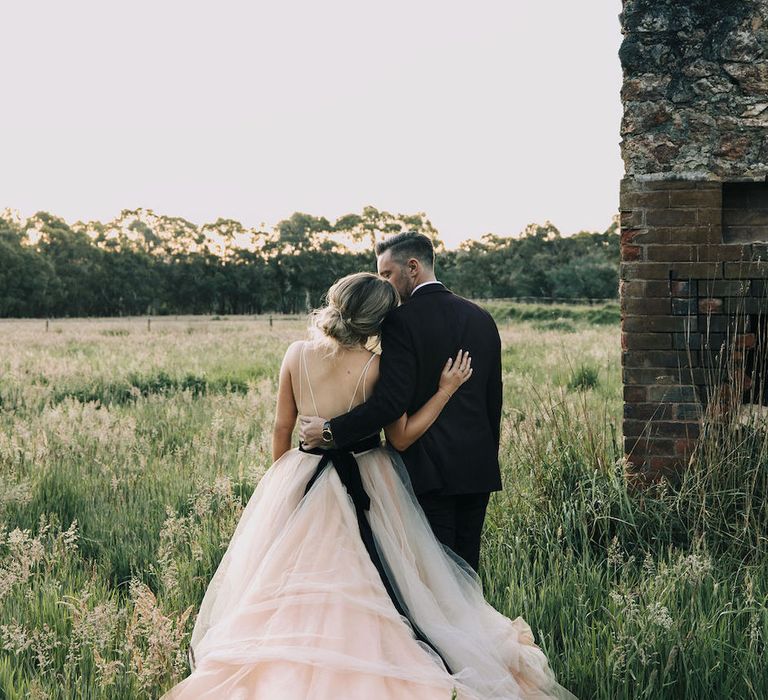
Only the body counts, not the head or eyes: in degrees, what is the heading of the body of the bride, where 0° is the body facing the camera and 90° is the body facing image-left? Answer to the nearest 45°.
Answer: approximately 180°

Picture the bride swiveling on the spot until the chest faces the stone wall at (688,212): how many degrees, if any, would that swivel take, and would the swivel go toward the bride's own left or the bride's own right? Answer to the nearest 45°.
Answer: approximately 45° to the bride's own right
